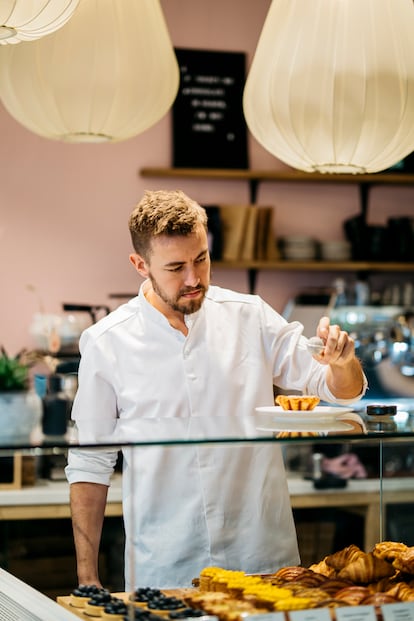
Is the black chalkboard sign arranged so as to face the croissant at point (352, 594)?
yes

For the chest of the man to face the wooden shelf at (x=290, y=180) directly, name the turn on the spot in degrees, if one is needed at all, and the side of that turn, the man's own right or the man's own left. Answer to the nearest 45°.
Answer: approximately 180°

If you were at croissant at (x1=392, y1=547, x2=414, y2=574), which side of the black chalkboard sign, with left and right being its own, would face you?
front

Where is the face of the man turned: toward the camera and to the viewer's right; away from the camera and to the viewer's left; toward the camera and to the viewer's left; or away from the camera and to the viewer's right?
toward the camera and to the viewer's right

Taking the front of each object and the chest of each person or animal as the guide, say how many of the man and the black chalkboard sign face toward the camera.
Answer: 2

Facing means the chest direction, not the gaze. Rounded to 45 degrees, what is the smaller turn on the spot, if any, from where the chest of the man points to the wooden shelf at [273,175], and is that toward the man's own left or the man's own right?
approximately 180°

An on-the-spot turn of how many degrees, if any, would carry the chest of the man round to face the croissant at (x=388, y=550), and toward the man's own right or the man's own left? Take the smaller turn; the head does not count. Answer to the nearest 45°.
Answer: approximately 45° to the man's own left

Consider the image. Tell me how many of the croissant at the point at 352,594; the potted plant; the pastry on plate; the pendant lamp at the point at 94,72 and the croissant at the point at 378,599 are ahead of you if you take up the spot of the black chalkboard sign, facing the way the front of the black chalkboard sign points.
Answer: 5

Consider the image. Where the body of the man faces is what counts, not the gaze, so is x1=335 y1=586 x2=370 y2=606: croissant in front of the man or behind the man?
in front

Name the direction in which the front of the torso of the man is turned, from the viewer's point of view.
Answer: toward the camera

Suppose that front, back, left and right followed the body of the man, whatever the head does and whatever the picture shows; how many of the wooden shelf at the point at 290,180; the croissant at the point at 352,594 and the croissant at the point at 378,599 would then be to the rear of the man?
1

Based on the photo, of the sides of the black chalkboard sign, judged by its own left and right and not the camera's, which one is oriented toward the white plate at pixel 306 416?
front

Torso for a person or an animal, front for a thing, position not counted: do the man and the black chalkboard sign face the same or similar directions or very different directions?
same or similar directions

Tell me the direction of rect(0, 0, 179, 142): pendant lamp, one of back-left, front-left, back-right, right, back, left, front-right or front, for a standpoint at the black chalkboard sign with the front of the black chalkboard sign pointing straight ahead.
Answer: front
